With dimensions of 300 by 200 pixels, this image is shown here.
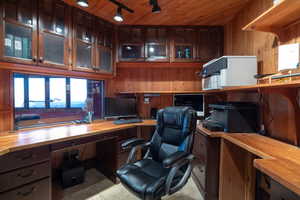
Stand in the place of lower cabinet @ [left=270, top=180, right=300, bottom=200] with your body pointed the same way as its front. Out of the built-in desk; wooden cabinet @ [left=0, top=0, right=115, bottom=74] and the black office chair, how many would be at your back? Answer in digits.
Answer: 0

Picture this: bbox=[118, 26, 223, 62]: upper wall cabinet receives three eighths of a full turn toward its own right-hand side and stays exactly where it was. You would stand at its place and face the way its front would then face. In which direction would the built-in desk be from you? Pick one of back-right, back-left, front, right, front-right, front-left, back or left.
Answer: left

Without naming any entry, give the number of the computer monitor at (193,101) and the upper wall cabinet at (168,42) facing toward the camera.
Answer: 2

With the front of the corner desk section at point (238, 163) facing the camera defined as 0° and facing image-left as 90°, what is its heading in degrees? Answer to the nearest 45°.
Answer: approximately 45°

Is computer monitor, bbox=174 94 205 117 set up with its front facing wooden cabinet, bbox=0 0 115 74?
no

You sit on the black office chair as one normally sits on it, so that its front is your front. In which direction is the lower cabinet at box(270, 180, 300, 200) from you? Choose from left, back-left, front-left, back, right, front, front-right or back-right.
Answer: left

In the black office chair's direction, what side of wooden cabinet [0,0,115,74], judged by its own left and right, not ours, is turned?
front

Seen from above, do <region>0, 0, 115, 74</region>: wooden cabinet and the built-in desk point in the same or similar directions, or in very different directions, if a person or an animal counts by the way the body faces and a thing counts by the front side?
same or similar directions

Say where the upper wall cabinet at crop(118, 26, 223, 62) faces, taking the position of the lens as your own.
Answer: facing the viewer

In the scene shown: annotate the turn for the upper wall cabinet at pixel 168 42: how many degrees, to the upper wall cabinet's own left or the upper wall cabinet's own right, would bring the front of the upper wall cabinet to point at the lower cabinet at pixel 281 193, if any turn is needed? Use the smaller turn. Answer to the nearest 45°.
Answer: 0° — it already faces it

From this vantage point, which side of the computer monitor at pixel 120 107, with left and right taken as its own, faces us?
front

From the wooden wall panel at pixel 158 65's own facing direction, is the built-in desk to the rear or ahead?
ahead

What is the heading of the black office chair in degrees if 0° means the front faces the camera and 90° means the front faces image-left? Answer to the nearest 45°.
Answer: approximately 45°

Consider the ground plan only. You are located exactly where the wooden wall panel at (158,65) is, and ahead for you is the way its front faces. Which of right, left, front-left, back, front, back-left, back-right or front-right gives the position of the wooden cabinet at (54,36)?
front-right

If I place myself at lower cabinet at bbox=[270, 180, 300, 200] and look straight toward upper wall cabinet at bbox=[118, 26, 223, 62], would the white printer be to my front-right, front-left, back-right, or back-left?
front-right

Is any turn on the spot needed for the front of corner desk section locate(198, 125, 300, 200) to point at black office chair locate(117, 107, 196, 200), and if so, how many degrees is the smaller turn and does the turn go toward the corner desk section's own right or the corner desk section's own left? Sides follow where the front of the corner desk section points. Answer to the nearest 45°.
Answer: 0° — it already faces it

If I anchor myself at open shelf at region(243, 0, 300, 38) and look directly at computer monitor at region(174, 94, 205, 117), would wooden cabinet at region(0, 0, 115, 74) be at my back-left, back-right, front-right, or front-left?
front-left

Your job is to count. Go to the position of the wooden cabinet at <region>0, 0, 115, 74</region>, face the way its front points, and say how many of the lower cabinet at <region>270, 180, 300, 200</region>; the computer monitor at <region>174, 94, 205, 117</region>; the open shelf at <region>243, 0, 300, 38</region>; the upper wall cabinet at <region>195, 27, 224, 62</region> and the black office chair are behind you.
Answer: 0
